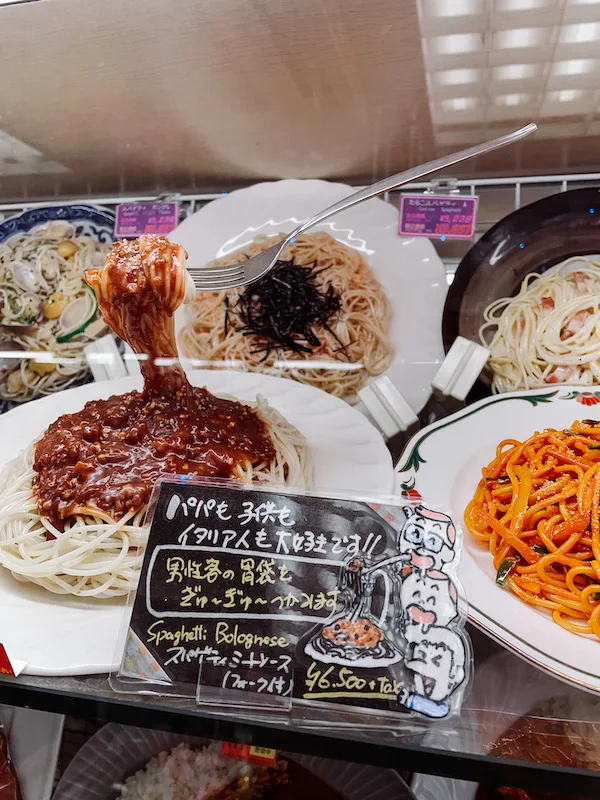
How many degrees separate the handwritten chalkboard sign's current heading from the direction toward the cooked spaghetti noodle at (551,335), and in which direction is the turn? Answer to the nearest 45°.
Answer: approximately 135° to its left

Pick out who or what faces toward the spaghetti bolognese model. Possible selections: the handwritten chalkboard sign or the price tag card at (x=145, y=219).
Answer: the price tag card

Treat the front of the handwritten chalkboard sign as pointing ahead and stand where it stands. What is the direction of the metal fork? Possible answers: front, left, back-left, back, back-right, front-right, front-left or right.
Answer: back

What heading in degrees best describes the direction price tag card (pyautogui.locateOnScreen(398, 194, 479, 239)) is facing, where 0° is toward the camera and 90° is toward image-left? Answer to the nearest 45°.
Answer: approximately 0°

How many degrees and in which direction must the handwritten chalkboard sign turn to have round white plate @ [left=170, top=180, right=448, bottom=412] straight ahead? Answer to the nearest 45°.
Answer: approximately 180°

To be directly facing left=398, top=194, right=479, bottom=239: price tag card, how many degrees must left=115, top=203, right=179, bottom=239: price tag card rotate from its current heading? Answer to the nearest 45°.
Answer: approximately 45° to its left

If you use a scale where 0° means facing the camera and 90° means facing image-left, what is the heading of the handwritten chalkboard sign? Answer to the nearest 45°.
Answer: approximately 0°
